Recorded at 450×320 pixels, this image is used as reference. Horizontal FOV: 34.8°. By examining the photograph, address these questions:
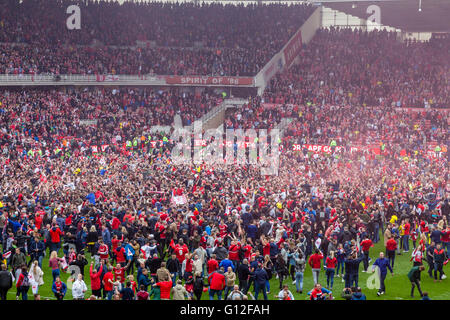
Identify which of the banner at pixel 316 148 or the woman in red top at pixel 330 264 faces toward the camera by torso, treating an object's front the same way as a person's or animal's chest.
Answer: the banner

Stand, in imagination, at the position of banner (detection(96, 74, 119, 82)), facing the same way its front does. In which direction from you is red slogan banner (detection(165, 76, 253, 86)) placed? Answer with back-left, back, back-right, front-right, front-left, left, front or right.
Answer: left

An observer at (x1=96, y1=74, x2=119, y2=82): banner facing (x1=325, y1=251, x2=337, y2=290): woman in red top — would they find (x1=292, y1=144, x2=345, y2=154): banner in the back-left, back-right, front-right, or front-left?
front-left

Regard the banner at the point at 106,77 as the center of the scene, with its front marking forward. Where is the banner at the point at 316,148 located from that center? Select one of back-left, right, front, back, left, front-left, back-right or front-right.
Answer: front-left

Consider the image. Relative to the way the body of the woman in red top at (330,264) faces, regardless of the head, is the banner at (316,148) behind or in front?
in front

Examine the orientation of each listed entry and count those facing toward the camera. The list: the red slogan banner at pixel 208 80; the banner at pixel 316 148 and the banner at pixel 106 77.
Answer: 3

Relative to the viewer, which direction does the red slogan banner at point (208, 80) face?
toward the camera

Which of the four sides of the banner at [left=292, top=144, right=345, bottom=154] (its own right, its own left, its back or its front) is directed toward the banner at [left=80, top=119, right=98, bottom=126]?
right

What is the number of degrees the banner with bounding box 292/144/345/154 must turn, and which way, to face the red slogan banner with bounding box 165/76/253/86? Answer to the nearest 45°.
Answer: approximately 135° to its right

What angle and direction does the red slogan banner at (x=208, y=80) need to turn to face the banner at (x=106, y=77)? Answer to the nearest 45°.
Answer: approximately 90° to its right

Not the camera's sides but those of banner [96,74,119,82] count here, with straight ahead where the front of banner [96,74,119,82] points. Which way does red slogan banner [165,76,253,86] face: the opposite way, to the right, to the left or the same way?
the same way

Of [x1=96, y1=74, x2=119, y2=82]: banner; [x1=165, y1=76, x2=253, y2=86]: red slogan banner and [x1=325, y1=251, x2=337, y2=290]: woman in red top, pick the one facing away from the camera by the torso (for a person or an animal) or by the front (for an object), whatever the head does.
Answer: the woman in red top

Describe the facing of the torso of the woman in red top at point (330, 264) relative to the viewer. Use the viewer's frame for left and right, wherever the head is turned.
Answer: facing away from the viewer
